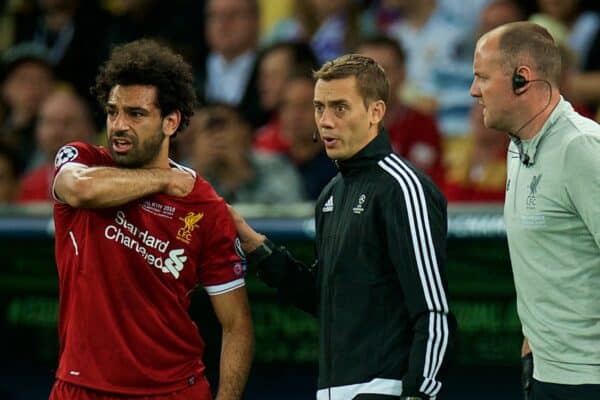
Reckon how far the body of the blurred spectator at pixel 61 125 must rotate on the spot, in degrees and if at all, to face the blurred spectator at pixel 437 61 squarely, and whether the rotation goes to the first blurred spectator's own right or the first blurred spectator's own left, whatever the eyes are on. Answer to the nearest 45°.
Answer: approximately 90° to the first blurred spectator's own left

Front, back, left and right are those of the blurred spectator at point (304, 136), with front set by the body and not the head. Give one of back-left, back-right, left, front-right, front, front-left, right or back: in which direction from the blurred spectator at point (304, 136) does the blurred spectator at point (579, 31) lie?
left

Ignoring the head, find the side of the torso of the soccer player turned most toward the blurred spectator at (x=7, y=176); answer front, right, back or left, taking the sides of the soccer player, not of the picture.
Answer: back

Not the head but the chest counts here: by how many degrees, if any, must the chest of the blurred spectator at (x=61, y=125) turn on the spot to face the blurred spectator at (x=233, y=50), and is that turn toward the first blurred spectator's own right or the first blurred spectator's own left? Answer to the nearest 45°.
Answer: approximately 90° to the first blurred spectator's own left

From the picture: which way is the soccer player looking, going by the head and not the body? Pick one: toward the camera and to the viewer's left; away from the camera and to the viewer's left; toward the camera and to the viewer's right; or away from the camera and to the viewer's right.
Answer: toward the camera and to the viewer's left

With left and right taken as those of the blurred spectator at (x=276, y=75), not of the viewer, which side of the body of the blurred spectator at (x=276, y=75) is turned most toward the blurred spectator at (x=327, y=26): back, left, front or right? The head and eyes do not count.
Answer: back

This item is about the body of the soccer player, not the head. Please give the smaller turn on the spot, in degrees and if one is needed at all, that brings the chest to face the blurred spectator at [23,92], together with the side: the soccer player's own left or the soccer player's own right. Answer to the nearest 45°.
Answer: approximately 180°

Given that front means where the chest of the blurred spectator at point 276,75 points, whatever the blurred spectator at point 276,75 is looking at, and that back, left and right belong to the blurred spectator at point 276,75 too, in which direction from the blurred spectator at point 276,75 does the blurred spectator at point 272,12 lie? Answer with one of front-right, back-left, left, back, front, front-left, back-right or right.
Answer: back-right
